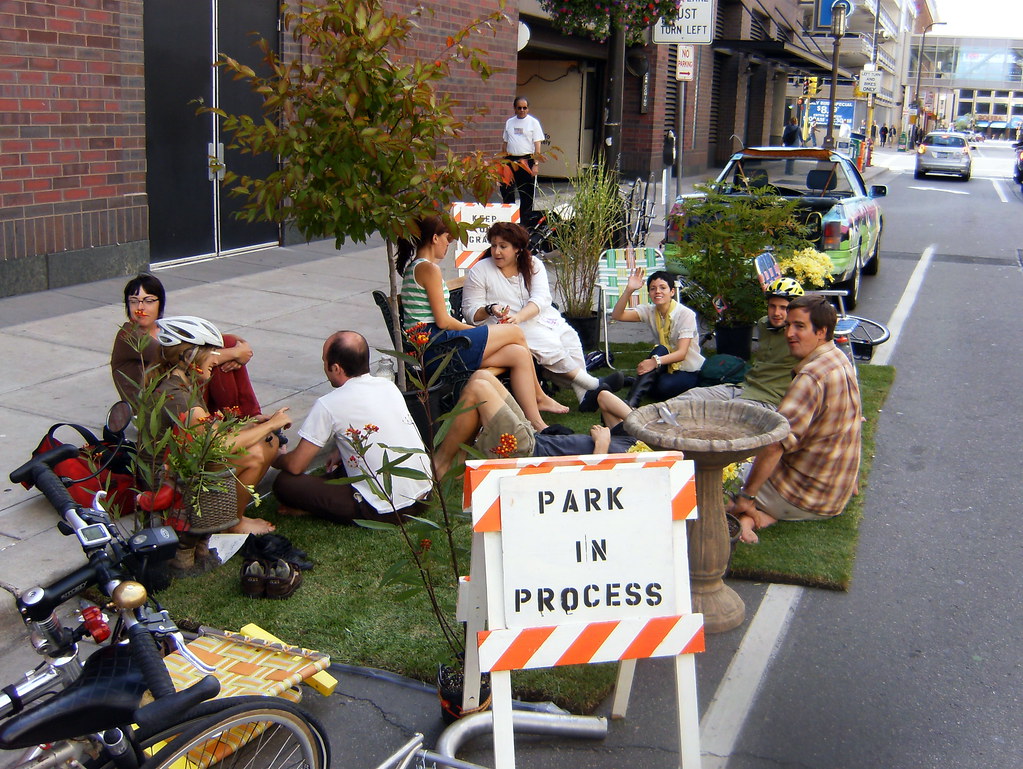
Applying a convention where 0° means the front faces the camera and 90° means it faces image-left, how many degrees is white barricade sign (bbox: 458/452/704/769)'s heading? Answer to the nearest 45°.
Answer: approximately 0°

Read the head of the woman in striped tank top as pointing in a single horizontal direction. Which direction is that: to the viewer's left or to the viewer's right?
to the viewer's right

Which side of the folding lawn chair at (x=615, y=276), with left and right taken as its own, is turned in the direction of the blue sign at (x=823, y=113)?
back

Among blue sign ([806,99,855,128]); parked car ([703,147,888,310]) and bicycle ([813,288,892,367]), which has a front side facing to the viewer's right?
the bicycle

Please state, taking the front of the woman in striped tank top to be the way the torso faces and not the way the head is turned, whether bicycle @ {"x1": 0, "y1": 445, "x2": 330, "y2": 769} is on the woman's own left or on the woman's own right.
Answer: on the woman's own right

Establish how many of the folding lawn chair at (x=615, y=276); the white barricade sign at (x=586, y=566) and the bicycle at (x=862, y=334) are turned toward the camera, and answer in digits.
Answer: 2

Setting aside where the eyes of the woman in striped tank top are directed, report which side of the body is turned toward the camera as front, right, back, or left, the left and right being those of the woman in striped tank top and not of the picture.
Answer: right

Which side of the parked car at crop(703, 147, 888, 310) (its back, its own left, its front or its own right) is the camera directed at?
back

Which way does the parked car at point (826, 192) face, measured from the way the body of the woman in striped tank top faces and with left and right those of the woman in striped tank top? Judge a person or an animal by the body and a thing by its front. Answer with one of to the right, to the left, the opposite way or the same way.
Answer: to the left

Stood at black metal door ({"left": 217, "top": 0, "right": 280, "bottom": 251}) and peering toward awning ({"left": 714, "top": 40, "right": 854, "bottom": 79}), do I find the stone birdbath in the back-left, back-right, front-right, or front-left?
back-right
